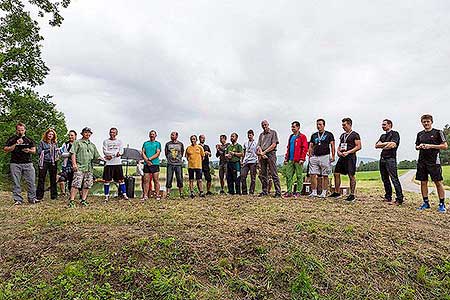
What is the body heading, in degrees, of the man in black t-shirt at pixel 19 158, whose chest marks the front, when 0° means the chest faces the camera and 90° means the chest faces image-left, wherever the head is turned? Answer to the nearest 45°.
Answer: approximately 0°

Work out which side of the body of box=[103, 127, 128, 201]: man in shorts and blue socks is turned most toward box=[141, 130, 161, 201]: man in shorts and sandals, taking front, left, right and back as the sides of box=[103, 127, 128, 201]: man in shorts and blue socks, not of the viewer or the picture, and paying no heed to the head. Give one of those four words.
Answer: left

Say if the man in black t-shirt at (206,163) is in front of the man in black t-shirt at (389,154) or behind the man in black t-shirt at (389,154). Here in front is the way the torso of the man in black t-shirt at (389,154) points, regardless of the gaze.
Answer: in front

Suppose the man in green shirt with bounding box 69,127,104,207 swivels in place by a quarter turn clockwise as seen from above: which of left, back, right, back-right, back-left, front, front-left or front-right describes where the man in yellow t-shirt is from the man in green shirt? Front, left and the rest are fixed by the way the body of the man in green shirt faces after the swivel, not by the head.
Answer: back-left

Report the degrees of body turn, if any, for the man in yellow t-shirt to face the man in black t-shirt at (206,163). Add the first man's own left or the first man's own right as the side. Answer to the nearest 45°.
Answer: approximately 135° to the first man's own left

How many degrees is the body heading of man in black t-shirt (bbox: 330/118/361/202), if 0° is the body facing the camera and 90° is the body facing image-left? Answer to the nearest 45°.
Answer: approximately 45°
